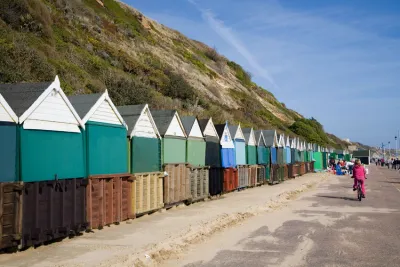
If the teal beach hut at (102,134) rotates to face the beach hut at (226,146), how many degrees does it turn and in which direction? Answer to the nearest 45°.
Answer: approximately 90° to its left

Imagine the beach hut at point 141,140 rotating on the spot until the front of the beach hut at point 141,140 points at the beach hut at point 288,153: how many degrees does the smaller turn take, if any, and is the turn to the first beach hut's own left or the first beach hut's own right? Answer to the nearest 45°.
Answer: approximately 90° to the first beach hut's own left

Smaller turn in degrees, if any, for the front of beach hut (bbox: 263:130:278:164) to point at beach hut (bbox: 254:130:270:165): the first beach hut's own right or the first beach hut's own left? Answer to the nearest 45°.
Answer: approximately 45° to the first beach hut's own right

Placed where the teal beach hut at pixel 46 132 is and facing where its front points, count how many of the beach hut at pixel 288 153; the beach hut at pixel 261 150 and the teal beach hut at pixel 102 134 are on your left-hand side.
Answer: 3

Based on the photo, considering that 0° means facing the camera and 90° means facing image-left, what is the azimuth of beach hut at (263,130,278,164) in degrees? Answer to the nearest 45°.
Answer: approximately 315°

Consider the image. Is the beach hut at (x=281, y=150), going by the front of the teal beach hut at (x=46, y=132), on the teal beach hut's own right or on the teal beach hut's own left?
on the teal beach hut's own left

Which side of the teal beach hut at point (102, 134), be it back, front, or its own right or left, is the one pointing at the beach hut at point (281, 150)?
left
